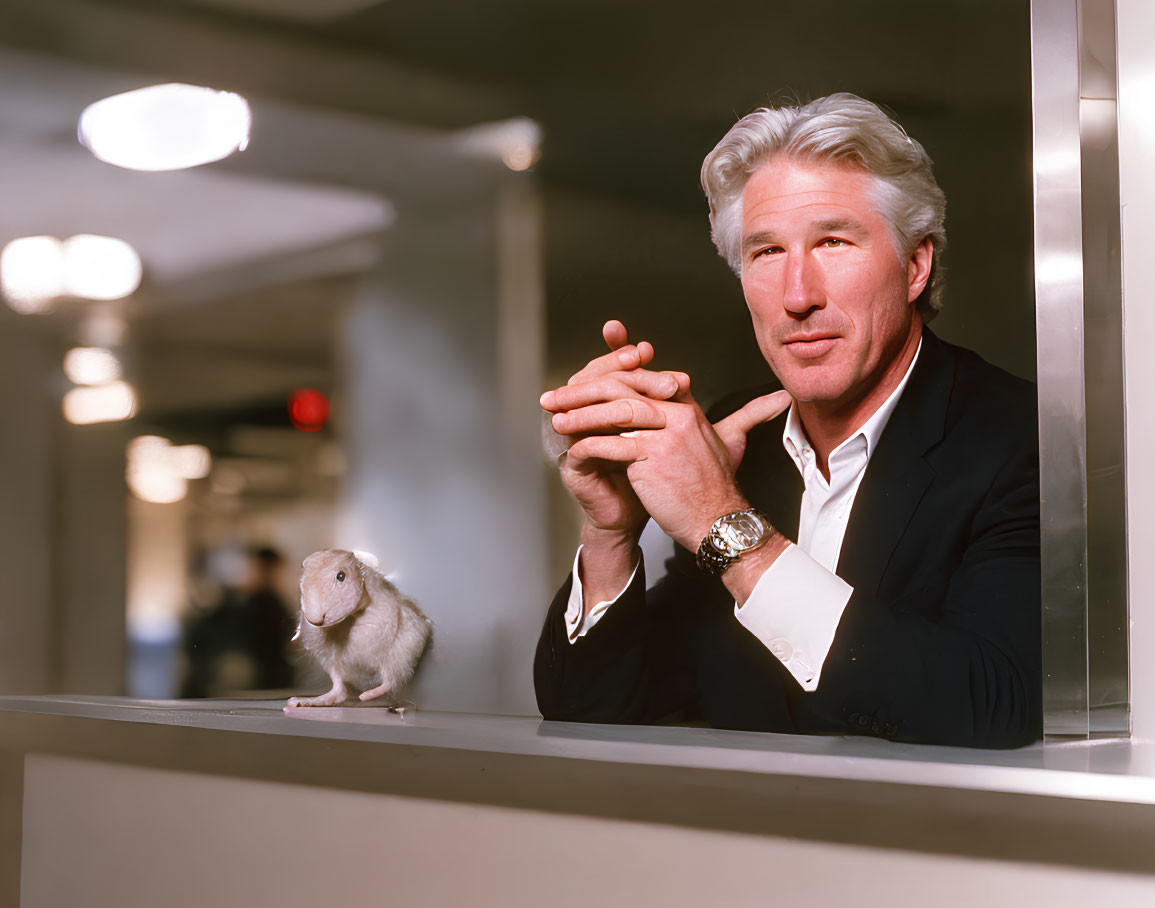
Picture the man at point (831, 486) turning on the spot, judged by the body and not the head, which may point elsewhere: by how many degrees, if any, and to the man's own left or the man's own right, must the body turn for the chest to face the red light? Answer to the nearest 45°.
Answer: approximately 90° to the man's own right

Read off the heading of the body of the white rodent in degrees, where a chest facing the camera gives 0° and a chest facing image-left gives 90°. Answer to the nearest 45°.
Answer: approximately 45°

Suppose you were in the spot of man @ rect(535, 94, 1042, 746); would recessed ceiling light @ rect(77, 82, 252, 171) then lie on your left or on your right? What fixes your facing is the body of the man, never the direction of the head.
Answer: on your right

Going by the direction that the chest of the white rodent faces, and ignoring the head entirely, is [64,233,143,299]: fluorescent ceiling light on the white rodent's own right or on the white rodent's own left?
on the white rodent's own right

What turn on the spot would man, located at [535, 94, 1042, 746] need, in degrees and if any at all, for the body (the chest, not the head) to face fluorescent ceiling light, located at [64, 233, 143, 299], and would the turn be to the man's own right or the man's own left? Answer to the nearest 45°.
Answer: approximately 90° to the man's own right

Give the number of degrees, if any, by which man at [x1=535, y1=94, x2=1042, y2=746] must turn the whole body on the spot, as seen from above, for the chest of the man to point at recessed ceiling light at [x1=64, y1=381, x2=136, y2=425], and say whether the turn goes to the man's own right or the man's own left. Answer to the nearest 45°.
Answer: approximately 90° to the man's own right
